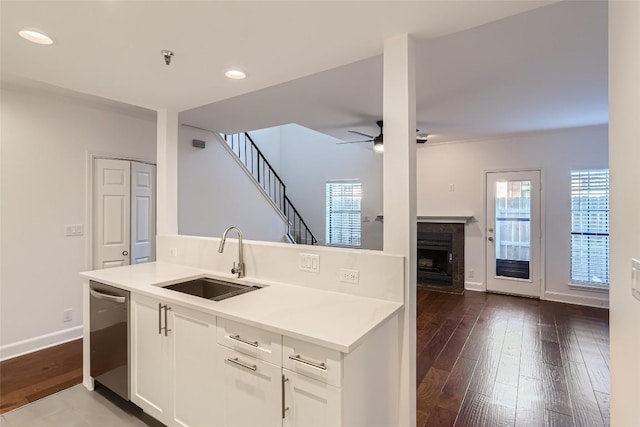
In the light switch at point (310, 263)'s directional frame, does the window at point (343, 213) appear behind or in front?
behind

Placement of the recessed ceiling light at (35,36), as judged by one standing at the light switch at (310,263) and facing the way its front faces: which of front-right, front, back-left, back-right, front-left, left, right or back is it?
front-right

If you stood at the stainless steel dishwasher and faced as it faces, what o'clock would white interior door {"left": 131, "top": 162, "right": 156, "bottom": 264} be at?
The white interior door is roughly at 5 o'clock from the stainless steel dishwasher.

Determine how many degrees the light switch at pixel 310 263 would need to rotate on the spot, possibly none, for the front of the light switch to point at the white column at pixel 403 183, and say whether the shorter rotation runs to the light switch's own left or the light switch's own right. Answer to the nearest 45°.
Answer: approximately 90° to the light switch's own left

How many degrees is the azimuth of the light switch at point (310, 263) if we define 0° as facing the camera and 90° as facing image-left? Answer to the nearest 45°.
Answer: approximately 45°

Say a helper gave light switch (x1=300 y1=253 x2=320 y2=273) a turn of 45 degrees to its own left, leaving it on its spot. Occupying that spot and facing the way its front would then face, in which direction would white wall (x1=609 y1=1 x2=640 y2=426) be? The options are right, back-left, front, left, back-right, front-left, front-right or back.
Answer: front-left

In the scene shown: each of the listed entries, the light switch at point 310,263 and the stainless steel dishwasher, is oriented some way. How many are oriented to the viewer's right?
0

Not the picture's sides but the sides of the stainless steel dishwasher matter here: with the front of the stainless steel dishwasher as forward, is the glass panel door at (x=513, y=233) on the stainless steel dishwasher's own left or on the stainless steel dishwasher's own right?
on the stainless steel dishwasher's own left

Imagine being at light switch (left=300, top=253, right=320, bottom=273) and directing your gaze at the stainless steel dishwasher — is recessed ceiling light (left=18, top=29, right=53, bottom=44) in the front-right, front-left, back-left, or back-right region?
front-left

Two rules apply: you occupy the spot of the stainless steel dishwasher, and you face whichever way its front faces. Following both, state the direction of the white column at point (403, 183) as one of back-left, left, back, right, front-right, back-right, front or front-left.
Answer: left

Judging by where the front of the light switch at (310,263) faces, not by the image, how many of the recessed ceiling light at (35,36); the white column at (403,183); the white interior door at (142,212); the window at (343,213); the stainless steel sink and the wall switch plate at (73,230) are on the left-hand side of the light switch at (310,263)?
1

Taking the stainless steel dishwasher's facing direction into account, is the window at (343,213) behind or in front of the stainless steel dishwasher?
behind

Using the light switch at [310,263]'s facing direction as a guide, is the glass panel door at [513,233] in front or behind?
behind

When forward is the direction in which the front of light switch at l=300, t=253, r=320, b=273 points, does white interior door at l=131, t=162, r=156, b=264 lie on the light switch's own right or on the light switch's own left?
on the light switch's own right

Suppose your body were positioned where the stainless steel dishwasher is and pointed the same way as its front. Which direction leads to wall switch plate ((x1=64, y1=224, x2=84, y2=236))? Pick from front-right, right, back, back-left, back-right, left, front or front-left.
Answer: back-right

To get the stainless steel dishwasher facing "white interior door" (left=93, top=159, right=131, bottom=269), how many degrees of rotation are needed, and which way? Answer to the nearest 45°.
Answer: approximately 135° to its right

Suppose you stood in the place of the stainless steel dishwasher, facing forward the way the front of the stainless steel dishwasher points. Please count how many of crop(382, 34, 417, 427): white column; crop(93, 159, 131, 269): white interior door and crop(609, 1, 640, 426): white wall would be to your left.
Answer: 2

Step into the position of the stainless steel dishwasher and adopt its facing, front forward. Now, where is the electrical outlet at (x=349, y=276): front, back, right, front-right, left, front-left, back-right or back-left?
left
